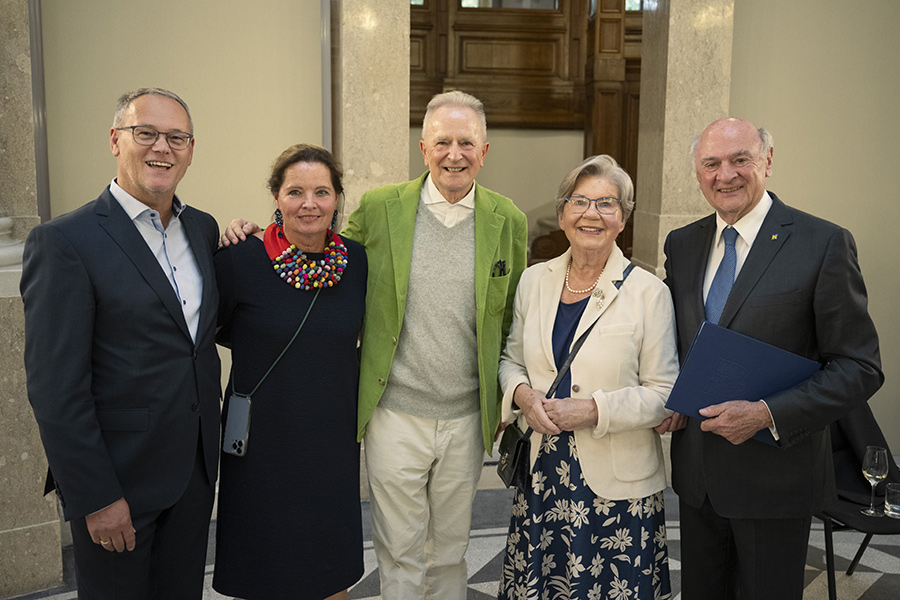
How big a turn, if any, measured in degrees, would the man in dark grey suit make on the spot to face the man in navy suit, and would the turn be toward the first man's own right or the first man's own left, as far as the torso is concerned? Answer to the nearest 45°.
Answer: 0° — they already face them

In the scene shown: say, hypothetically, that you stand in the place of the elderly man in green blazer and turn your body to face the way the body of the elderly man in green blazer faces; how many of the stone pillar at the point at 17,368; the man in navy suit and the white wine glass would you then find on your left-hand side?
1

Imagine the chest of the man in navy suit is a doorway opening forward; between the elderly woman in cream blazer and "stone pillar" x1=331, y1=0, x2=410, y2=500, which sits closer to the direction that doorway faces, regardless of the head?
the elderly woman in cream blazer

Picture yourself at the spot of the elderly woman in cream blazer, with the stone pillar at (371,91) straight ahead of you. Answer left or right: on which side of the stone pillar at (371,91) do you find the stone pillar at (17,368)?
left

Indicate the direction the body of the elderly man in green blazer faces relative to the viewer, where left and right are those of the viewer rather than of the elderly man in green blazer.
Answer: facing the viewer

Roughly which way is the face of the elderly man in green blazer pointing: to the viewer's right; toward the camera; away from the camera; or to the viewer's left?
toward the camera

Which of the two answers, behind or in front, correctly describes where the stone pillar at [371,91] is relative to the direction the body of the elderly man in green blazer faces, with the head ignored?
behind

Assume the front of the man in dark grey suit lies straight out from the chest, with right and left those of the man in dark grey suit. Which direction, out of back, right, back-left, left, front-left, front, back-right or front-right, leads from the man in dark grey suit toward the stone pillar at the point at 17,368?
front-right

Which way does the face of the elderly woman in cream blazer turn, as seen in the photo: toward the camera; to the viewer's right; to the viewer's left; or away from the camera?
toward the camera

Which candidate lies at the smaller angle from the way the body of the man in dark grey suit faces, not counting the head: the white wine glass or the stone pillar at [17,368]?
the stone pillar

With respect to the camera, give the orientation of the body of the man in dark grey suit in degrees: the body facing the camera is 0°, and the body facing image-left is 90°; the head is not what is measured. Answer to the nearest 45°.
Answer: approximately 45°

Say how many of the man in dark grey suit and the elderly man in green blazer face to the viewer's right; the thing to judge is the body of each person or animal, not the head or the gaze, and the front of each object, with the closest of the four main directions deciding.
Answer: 0

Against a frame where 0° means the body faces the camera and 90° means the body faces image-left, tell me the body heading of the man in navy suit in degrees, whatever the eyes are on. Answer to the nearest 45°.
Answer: approximately 315°

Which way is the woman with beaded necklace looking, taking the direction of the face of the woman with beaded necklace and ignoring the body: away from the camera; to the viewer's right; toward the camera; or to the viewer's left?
toward the camera
